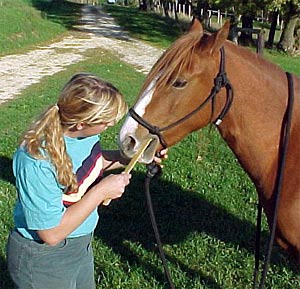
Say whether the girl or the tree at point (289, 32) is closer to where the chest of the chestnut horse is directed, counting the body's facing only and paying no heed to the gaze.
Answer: the girl

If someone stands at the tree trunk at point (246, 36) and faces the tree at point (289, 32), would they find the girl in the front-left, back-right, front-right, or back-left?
back-right

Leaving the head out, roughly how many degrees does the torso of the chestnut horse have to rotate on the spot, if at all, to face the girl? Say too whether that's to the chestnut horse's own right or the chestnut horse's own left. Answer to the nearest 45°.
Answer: approximately 45° to the chestnut horse's own left

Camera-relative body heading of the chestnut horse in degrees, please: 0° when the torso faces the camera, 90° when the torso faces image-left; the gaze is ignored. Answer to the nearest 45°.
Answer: approximately 90°

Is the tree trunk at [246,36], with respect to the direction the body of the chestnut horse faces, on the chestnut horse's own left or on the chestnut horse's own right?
on the chestnut horse's own right

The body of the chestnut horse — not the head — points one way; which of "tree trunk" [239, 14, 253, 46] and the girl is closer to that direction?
the girl

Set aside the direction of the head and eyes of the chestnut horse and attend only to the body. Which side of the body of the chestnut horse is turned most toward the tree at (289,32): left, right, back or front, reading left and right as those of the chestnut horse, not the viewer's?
right

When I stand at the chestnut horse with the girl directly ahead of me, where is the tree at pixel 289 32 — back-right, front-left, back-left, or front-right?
back-right

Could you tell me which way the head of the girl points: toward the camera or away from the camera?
away from the camera
